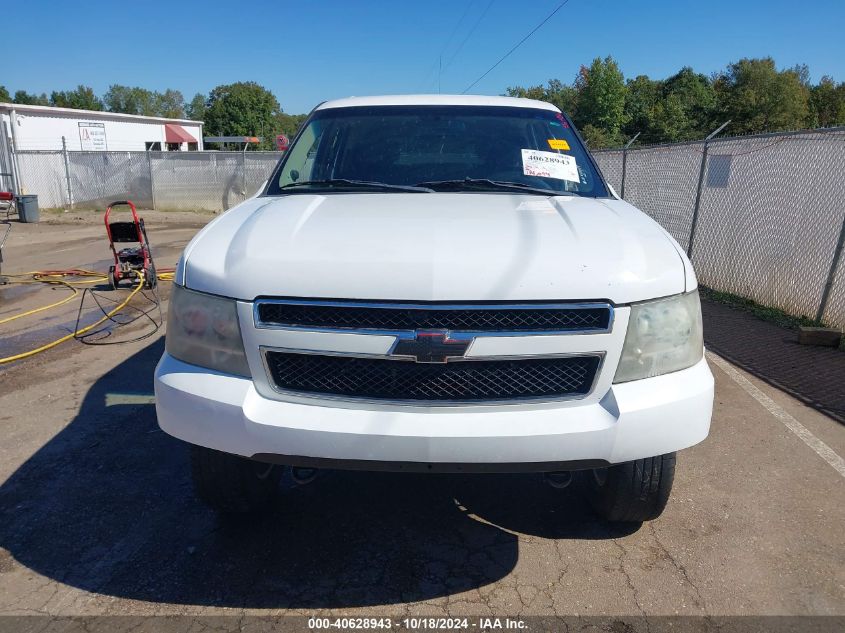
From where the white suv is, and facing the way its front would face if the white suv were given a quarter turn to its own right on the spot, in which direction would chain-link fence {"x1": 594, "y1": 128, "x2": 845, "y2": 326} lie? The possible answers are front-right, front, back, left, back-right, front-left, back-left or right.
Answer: back-right

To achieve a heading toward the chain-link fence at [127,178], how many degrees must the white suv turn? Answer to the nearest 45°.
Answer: approximately 135° to its right

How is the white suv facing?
toward the camera

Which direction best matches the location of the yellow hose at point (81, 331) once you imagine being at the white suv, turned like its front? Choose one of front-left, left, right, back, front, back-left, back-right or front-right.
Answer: back-right

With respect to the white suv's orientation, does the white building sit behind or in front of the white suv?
behind
